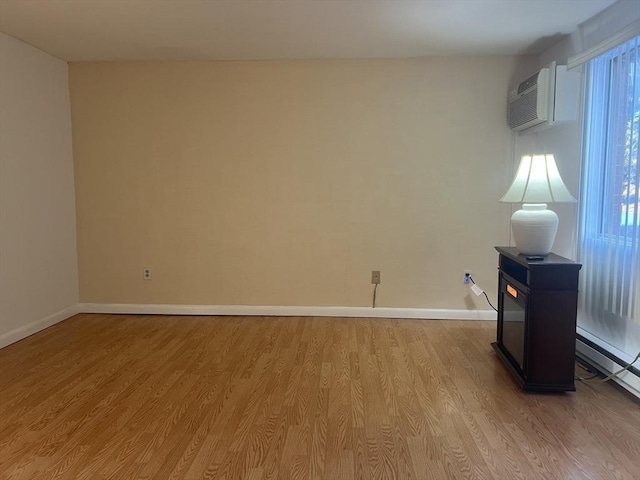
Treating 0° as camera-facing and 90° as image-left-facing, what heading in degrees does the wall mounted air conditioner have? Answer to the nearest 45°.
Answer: approximately 45°

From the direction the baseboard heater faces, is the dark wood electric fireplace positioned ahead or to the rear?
ahead

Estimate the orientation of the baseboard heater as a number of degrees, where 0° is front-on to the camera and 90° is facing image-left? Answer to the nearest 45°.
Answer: approximately 45°

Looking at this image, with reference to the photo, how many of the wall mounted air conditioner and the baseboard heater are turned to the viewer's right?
0
